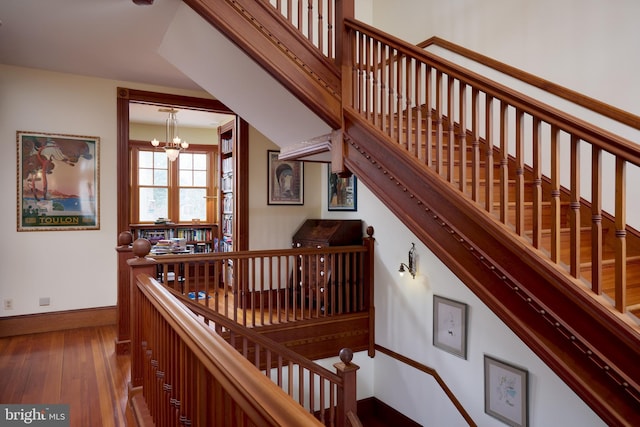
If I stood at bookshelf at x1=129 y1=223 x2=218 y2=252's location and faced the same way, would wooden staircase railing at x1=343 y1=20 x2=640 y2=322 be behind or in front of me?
in front

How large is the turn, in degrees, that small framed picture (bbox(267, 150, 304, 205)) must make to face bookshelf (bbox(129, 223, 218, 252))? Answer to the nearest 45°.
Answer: approximately 135° to its right

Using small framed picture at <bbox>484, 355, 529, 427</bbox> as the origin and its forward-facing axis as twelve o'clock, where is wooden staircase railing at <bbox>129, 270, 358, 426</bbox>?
The wooden staircase railing is roughly at 11 o'clock from the small framed picture.

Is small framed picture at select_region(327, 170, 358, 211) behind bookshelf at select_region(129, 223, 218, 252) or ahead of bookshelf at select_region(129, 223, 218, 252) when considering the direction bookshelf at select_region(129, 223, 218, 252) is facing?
ahead

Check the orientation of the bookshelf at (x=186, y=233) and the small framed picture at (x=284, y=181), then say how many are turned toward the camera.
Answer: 2

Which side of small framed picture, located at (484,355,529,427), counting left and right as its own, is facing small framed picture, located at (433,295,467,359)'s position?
right

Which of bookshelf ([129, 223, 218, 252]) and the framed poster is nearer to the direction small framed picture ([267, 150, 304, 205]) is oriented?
the framed poster

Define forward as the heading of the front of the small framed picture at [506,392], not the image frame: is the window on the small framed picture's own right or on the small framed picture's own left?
on the small framed picture's own right

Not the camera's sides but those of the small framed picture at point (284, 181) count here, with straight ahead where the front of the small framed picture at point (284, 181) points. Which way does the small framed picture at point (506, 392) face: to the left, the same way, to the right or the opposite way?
to the right

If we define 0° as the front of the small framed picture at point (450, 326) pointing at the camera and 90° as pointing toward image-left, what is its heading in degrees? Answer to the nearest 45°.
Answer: approximately 45°

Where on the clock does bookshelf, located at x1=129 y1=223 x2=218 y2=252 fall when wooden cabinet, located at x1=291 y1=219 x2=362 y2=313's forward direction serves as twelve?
The bookshelf is roughly at 3 o'clock from the wooden cabinet.
